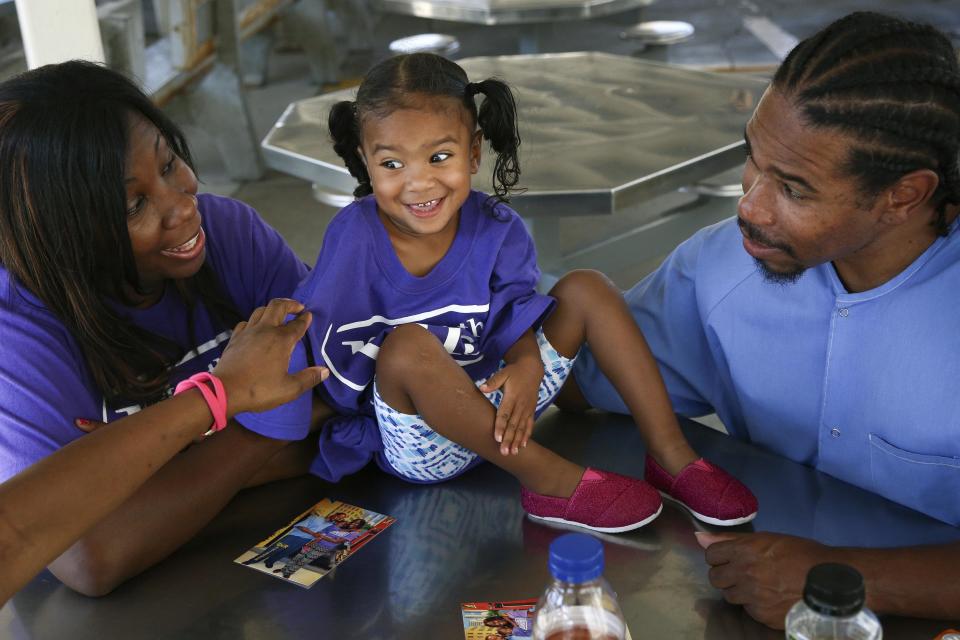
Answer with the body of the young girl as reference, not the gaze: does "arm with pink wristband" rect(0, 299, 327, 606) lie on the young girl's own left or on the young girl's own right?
on the young girl's own right

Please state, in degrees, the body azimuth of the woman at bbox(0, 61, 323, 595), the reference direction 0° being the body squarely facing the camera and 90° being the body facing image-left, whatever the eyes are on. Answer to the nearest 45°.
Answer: approximately 315°

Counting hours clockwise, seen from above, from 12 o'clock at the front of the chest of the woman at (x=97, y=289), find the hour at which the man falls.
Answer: The man is roughly at 11 o'clock from the woman.

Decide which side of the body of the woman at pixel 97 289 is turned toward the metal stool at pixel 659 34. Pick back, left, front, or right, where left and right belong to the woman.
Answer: left

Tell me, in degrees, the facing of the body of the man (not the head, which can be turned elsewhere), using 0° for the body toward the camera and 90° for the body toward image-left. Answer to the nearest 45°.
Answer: approximately 45°

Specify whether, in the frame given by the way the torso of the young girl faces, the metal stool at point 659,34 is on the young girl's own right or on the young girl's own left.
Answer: on the young girl's own left

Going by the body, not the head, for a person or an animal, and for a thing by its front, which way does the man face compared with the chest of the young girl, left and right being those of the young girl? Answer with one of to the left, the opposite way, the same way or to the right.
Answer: to the right

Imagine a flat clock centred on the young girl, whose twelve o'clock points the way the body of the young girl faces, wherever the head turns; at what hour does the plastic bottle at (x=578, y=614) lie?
The plastic bottle is roughly at 1 o'clock from the young girl.
